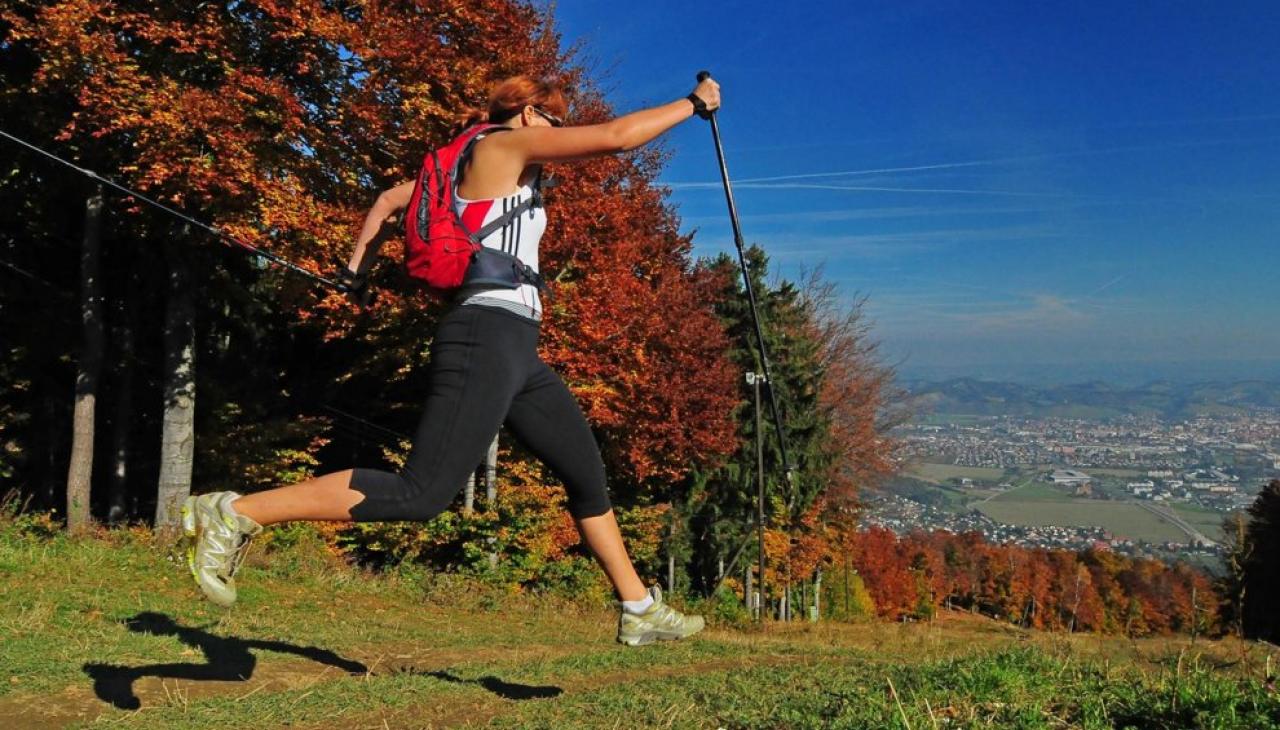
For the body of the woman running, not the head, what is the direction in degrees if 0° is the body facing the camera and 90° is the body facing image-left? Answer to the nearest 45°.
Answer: approximately 270°

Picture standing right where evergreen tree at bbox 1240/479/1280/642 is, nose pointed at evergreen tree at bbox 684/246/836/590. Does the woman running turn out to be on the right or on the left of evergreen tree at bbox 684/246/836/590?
left

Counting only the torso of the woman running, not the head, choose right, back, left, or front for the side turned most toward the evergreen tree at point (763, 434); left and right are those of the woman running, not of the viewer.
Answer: left

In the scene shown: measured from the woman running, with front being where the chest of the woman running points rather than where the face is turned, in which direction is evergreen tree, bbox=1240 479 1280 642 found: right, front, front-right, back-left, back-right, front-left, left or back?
front-left
